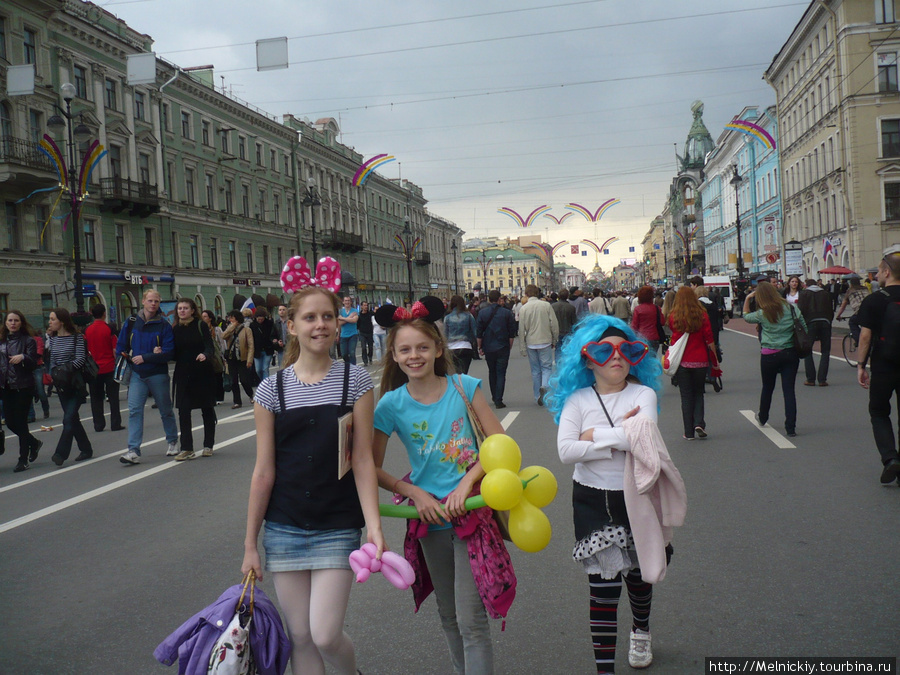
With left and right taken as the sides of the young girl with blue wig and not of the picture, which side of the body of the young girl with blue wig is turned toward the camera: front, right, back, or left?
front

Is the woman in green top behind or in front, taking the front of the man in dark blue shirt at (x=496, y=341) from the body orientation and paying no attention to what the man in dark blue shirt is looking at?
behind

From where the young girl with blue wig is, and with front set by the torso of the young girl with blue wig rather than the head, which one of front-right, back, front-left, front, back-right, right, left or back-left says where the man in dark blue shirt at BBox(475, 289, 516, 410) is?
back

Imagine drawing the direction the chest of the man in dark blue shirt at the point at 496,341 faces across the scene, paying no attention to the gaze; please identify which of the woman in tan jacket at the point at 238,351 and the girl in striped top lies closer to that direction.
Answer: the woman in tan jacket

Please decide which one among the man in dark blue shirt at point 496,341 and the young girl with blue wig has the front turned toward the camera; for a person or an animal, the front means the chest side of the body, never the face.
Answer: the young girl with blue wig

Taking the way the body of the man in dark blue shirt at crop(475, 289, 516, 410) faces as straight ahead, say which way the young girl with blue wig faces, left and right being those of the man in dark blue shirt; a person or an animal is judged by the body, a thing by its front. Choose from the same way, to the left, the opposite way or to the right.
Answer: the opposite way

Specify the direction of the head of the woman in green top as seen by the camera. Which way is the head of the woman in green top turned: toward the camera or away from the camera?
away from the camera

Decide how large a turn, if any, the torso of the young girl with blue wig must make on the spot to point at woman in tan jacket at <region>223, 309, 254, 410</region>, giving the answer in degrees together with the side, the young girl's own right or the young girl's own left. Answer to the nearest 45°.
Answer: approximately 135° to the young girl's own right

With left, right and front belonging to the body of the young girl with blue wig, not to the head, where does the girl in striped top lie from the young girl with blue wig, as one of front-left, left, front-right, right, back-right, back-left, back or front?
back-right

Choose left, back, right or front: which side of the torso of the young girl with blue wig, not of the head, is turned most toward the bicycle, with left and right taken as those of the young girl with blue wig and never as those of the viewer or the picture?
back

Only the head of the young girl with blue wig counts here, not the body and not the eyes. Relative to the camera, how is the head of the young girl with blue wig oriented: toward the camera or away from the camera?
toward the camera

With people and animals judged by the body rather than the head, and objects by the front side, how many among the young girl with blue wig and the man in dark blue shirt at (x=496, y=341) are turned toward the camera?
1

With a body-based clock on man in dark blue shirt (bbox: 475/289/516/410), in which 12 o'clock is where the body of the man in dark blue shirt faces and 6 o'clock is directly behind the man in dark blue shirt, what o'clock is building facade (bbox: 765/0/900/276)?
The building facade is roughly at 1 o'clock from the man in dark blue shirt.

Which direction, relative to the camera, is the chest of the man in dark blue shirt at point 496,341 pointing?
away from the camera
